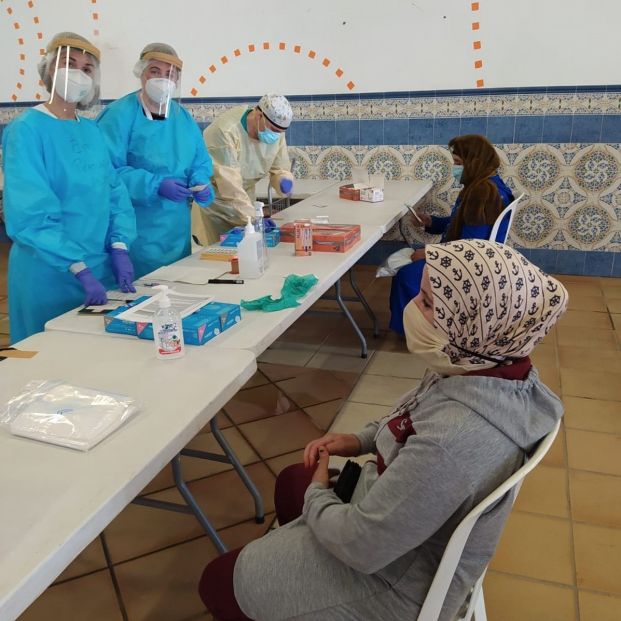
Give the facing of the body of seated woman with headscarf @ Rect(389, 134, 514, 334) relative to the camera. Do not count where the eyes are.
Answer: to the viewer's left

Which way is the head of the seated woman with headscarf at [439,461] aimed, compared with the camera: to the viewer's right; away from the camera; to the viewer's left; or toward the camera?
to the viewer's left

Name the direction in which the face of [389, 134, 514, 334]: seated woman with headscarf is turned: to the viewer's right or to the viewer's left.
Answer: to the viewer's left

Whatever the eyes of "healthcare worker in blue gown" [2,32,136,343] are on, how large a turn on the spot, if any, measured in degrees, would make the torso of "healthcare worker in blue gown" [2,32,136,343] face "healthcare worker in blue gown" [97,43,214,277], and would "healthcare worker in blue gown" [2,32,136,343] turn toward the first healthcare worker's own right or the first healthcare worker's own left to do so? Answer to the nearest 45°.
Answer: approximately 90° to the first healthcare worker's own left

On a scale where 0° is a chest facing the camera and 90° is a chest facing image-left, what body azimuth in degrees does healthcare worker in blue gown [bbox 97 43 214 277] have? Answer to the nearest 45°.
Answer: approximately 315°

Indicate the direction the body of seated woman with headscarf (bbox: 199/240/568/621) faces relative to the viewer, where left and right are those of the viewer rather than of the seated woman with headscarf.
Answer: facing to the left of the viewer

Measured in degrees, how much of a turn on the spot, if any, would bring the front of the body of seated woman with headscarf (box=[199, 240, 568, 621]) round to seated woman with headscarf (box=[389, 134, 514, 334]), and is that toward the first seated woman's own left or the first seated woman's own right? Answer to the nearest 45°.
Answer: approximately 90° to the first seated woman's own right

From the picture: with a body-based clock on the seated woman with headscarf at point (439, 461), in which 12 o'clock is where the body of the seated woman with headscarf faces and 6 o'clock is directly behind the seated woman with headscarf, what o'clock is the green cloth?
The green cloth is roughly at 2 o'clock from the seated woman with headscarf.
